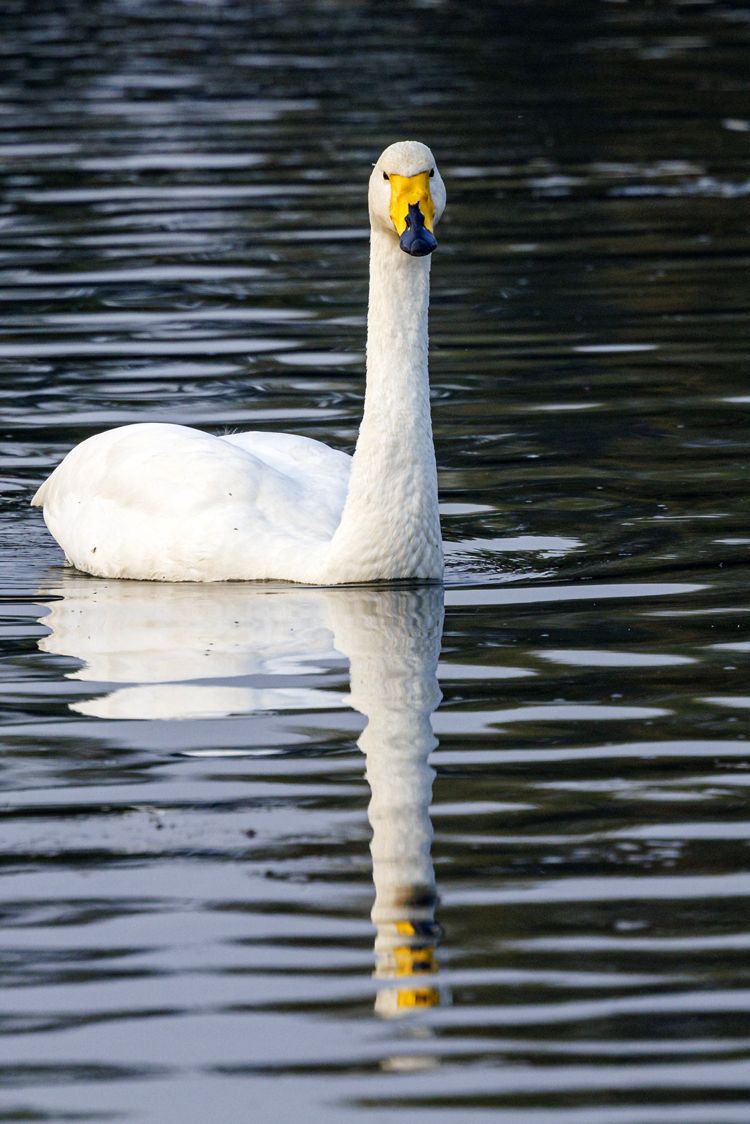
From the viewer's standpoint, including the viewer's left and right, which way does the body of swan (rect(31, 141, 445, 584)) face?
facing the viewer and to the right of the viewer
